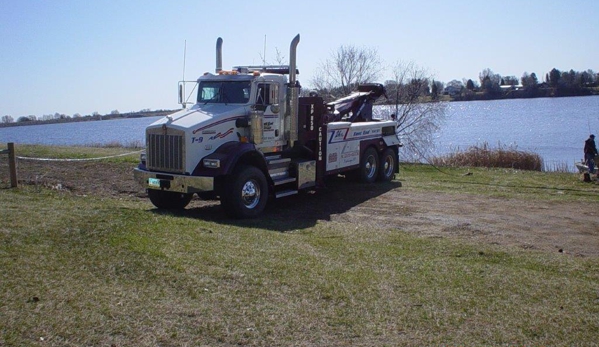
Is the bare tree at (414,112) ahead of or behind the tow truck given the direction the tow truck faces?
behind

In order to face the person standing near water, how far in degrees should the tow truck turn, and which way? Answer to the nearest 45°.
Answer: approximately 180°

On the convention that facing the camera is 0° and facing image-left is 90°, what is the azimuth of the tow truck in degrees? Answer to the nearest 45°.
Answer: approximately 45°
